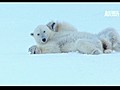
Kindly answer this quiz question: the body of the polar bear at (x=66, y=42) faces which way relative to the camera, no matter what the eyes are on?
to the viewer's left
